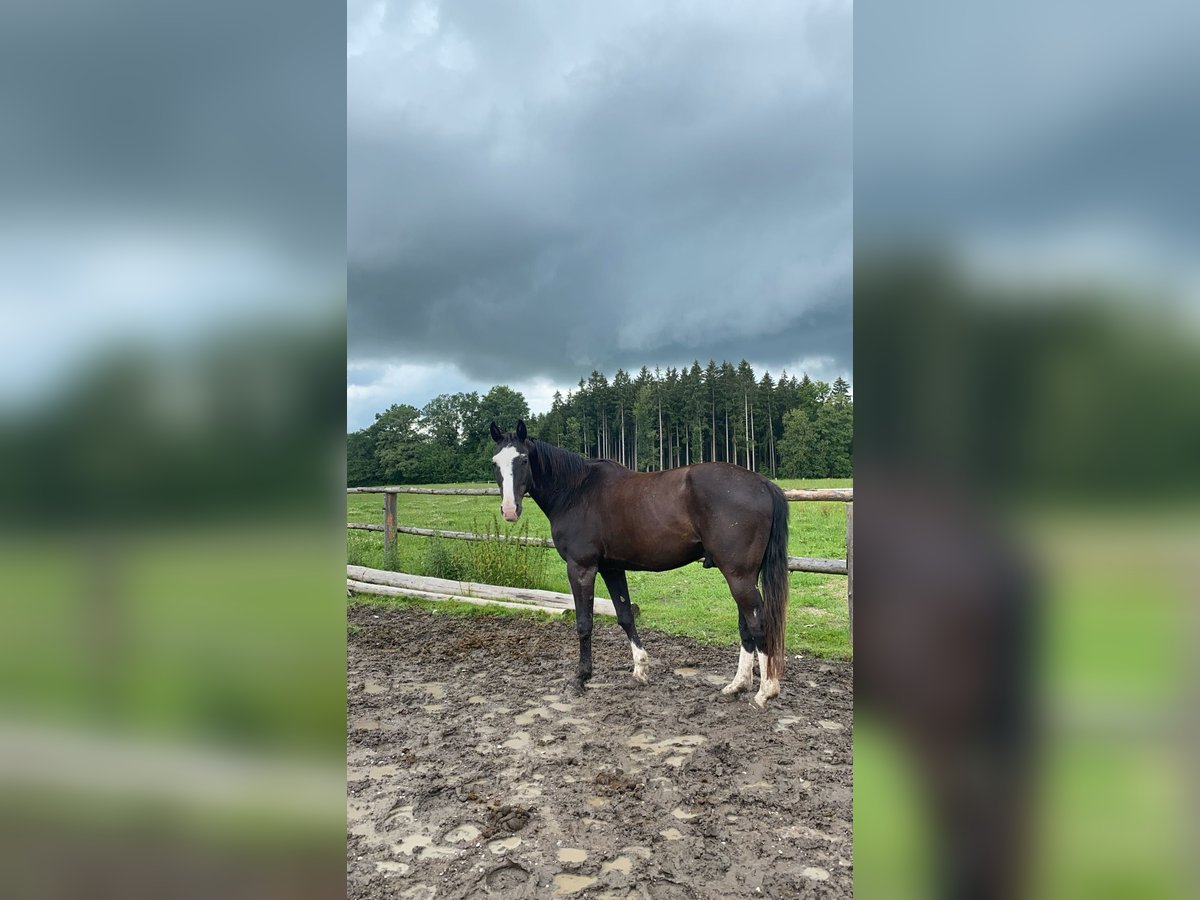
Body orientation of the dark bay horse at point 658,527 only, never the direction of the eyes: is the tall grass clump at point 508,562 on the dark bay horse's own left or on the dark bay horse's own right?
on the dark bay horse's own right

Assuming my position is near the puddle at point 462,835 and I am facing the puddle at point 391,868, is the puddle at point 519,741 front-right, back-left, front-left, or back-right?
back-right

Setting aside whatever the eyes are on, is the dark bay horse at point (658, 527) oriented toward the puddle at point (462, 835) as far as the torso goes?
no

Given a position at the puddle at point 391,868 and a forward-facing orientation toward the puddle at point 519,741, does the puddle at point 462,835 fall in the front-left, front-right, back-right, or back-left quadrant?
front-right

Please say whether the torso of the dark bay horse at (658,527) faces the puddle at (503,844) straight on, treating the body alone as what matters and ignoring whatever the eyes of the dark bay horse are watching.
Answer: no

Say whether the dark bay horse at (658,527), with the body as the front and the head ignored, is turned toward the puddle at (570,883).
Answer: no

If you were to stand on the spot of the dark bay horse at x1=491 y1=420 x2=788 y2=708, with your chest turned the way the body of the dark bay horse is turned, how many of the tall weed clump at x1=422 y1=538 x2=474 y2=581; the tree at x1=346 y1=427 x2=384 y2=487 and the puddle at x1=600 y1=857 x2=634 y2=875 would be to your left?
1

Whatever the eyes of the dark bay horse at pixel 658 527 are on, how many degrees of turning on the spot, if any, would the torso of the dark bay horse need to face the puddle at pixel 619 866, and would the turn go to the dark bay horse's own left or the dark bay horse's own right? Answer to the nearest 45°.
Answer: approximately 90° to the dark bay horse's own left

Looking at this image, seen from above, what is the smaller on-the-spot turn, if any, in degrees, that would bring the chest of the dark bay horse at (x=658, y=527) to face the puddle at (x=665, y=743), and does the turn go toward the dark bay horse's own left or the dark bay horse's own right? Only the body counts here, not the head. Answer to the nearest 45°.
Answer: approximately 90° to the dark bay horse's own left

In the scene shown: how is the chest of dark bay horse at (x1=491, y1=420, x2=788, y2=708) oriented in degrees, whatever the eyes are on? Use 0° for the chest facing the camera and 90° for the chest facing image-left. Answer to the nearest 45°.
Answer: approximately 90°

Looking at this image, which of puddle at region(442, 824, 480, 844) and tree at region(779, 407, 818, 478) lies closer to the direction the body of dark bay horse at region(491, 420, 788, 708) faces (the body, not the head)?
the puddle

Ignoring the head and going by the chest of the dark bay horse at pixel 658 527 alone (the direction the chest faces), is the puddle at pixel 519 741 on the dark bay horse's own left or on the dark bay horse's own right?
on the dark bay horse's own left
